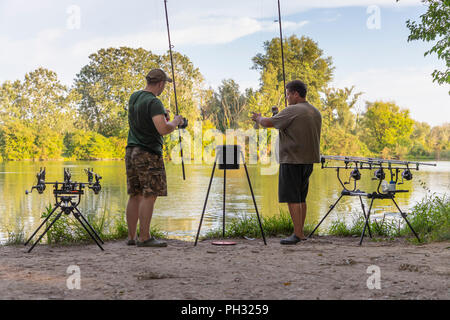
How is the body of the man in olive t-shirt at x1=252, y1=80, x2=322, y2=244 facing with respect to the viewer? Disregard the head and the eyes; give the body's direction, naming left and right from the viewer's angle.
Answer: facing away from the viewer and to the left of the viewer

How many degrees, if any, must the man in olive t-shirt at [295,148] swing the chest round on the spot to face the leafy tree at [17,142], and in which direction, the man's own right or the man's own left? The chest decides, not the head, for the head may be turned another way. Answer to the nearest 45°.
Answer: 0° — they already face it

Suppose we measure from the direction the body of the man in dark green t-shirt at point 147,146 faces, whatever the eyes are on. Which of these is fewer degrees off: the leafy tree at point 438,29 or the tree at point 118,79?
the leafy tree

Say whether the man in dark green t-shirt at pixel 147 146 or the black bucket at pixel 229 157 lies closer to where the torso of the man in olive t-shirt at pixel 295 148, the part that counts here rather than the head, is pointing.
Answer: the black bucket

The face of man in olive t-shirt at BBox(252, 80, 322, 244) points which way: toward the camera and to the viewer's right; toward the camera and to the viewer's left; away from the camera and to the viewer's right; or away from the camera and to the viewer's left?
away from the camera and to the viewer's left

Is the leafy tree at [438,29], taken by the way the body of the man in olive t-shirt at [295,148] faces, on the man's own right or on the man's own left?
on the man's own right

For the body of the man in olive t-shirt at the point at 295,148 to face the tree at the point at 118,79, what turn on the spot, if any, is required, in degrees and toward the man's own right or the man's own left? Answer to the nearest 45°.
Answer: approximately 45° to the man's own right

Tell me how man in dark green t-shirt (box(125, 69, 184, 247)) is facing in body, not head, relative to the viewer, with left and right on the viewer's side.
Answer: facing away from the viewer and to the right of the viewer

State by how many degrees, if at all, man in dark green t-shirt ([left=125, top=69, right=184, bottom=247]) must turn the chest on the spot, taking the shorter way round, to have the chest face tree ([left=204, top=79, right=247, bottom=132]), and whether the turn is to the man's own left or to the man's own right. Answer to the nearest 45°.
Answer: approximately 45° to the man's own left
